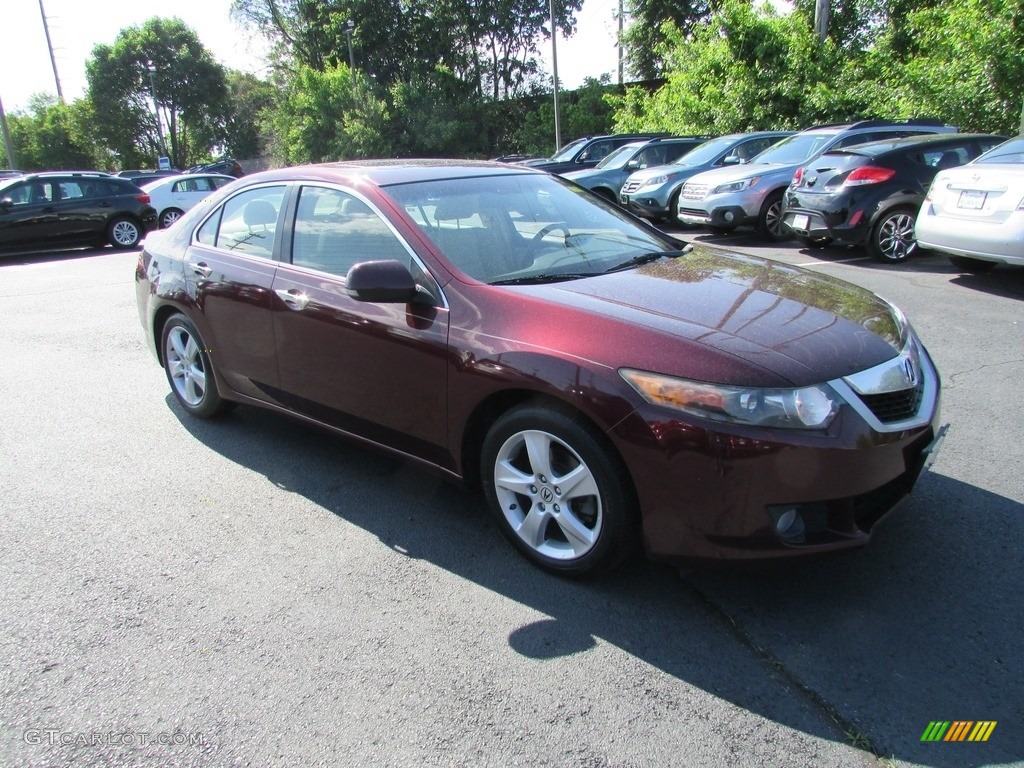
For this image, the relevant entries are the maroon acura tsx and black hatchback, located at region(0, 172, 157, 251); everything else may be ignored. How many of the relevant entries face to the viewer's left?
1

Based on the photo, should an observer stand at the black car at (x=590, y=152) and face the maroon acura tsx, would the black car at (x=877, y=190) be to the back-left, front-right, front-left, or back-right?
front-left

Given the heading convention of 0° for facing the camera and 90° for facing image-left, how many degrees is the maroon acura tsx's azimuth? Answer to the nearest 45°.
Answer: approximately 315°

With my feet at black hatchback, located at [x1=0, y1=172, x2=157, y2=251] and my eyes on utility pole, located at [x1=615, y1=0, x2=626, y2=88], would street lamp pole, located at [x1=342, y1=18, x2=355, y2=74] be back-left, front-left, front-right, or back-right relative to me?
front-left

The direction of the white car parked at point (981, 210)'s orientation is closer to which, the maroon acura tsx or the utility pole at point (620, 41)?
the utility pole

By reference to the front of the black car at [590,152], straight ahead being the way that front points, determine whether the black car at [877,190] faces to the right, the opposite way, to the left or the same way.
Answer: the opposite way

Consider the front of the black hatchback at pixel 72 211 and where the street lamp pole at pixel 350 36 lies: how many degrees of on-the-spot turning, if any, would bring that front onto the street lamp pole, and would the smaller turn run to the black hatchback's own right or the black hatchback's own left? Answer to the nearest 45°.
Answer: approximately 135° to the black hatchback's own right

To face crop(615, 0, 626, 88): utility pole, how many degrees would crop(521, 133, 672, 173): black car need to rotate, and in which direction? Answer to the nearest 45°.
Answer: approximately 135° to its right

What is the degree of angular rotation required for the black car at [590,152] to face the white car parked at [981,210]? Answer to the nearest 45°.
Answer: approximately 45° to its left

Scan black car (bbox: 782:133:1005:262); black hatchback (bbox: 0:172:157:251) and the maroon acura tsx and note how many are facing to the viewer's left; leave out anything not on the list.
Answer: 1

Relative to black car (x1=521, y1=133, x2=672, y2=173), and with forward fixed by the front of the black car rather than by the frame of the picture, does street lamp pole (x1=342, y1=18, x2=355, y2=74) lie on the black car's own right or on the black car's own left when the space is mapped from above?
on the black car's own right

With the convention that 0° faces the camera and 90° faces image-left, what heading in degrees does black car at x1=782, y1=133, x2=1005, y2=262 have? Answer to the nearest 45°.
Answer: approximately 225°

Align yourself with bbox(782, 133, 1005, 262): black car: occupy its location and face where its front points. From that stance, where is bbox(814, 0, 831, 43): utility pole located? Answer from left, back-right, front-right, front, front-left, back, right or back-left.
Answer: front-left

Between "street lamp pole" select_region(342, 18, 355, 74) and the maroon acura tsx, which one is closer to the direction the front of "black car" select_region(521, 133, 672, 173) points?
the maroon acura tsx

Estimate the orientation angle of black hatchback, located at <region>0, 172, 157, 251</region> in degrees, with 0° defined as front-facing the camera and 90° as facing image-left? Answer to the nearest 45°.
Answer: approximately 90°

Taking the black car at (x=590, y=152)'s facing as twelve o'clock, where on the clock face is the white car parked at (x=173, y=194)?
The white car parked is roughly at 1 o'clock from the black car.

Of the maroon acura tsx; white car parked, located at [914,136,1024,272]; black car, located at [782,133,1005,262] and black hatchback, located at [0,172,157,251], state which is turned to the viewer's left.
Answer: the black hatchback
